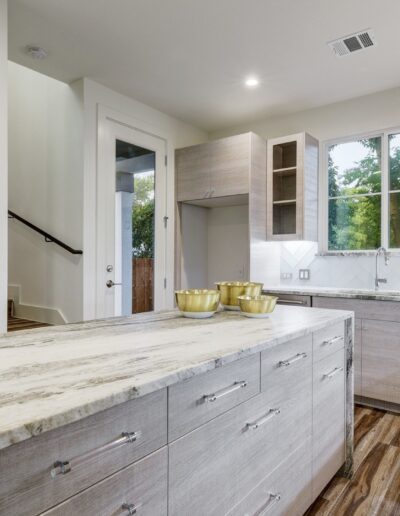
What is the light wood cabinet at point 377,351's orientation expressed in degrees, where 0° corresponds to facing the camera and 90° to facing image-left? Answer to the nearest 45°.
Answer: approximately 0°

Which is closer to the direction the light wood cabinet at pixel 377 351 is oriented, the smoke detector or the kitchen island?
the kitchen island

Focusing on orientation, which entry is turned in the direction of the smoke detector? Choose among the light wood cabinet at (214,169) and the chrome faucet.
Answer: the light wood cabinet

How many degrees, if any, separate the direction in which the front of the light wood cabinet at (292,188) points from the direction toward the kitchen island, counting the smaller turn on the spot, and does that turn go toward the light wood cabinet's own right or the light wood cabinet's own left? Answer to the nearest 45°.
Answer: approximately 45° to the light wood cabinet's own left

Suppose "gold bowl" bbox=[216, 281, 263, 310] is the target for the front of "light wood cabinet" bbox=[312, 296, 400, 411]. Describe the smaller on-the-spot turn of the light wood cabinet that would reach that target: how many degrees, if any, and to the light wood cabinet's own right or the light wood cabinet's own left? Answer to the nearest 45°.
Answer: approximately 45° to the light wood cabinet's own right

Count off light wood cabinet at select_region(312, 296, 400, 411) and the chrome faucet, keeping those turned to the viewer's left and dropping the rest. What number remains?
0

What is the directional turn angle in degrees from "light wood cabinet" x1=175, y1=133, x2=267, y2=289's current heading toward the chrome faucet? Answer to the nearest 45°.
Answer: approximately 90° to its left

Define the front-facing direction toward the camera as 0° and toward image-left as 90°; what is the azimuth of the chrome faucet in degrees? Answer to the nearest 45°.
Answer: approximately 315°

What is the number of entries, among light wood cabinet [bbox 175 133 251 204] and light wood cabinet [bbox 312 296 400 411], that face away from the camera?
0

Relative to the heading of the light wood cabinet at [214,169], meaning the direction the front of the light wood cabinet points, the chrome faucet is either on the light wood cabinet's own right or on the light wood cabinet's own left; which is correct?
on the light wood cabinet's own left

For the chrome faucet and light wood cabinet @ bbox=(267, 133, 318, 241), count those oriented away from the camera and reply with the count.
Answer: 0
